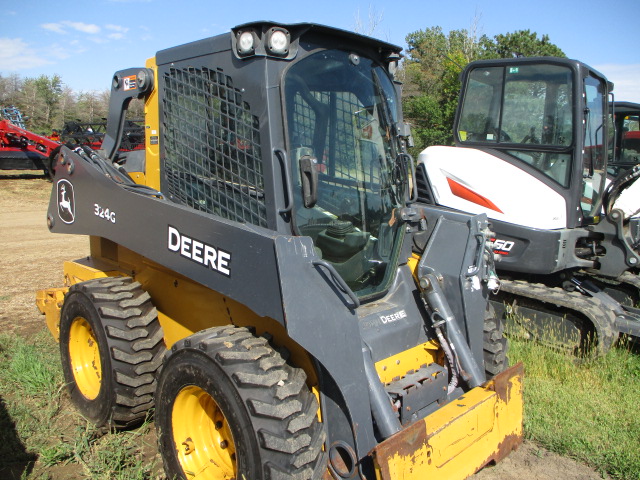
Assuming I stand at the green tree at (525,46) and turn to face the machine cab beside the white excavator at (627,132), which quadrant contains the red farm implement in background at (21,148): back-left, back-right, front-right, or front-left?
front-right

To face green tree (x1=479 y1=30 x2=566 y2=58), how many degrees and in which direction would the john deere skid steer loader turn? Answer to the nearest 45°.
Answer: approximately 90° to its left

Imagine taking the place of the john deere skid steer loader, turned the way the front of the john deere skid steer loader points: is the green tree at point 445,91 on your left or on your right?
on your left

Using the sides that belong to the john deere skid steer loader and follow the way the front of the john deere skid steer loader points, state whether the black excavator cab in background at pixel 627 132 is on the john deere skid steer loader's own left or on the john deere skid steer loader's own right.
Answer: on the john deere skid steer loader's own left

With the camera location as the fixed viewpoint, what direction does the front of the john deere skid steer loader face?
facing the viewer and to the right of the viewer

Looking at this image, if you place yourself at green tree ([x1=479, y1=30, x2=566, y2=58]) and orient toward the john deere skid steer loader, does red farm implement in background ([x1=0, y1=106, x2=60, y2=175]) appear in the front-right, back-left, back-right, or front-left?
front-right

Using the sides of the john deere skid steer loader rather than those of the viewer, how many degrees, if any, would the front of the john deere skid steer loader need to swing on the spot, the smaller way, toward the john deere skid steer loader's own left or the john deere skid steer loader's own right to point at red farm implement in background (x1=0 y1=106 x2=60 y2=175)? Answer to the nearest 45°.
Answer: approximately 180°

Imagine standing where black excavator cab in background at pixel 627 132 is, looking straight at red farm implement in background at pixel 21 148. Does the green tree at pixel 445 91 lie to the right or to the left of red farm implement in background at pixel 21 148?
right
